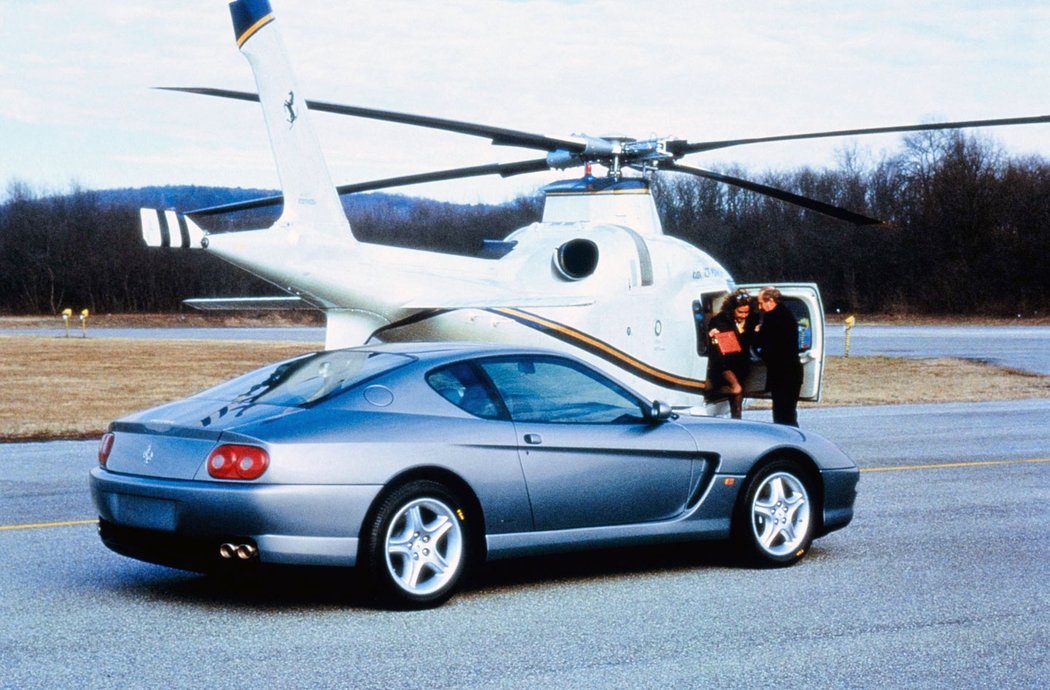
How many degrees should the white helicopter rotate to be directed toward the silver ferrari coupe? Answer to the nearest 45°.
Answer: approximately 135° to its right

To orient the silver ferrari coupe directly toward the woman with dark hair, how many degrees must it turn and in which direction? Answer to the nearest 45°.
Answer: approximately 45° to its left

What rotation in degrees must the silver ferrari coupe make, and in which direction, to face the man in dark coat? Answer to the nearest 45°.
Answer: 0° — it already faces them

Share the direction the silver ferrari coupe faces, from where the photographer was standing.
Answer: facing away from the viewer and to the right of the viewer

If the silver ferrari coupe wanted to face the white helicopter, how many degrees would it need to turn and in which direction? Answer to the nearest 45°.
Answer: approximately 45° to its left

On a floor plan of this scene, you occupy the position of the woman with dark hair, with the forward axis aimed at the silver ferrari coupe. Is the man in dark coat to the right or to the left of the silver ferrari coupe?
left

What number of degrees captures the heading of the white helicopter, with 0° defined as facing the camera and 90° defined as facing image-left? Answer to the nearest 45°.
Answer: approximately 225°
